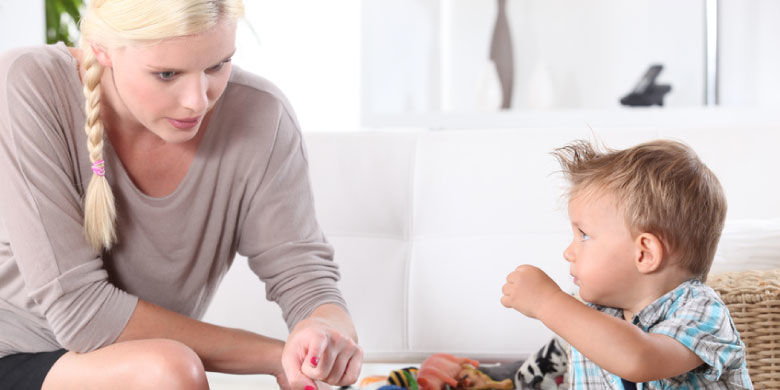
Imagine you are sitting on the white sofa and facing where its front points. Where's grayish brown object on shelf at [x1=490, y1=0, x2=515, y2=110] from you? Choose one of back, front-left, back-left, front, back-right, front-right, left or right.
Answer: back

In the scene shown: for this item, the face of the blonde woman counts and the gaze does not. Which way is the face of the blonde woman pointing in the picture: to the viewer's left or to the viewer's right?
to the viewer's right

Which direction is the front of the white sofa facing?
toward the camera

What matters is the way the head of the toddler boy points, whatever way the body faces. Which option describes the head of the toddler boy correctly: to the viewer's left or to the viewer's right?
to the viewer's left

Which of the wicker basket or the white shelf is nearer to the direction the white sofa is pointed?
the wicker basket

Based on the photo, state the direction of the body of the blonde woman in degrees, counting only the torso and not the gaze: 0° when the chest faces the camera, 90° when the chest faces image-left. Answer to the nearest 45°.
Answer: approximately 315°

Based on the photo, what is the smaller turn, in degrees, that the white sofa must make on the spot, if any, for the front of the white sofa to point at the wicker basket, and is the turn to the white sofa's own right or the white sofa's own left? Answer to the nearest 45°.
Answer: approximately 45° to the white sofa's own left

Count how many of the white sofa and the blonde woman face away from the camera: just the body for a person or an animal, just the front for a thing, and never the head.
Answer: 0
